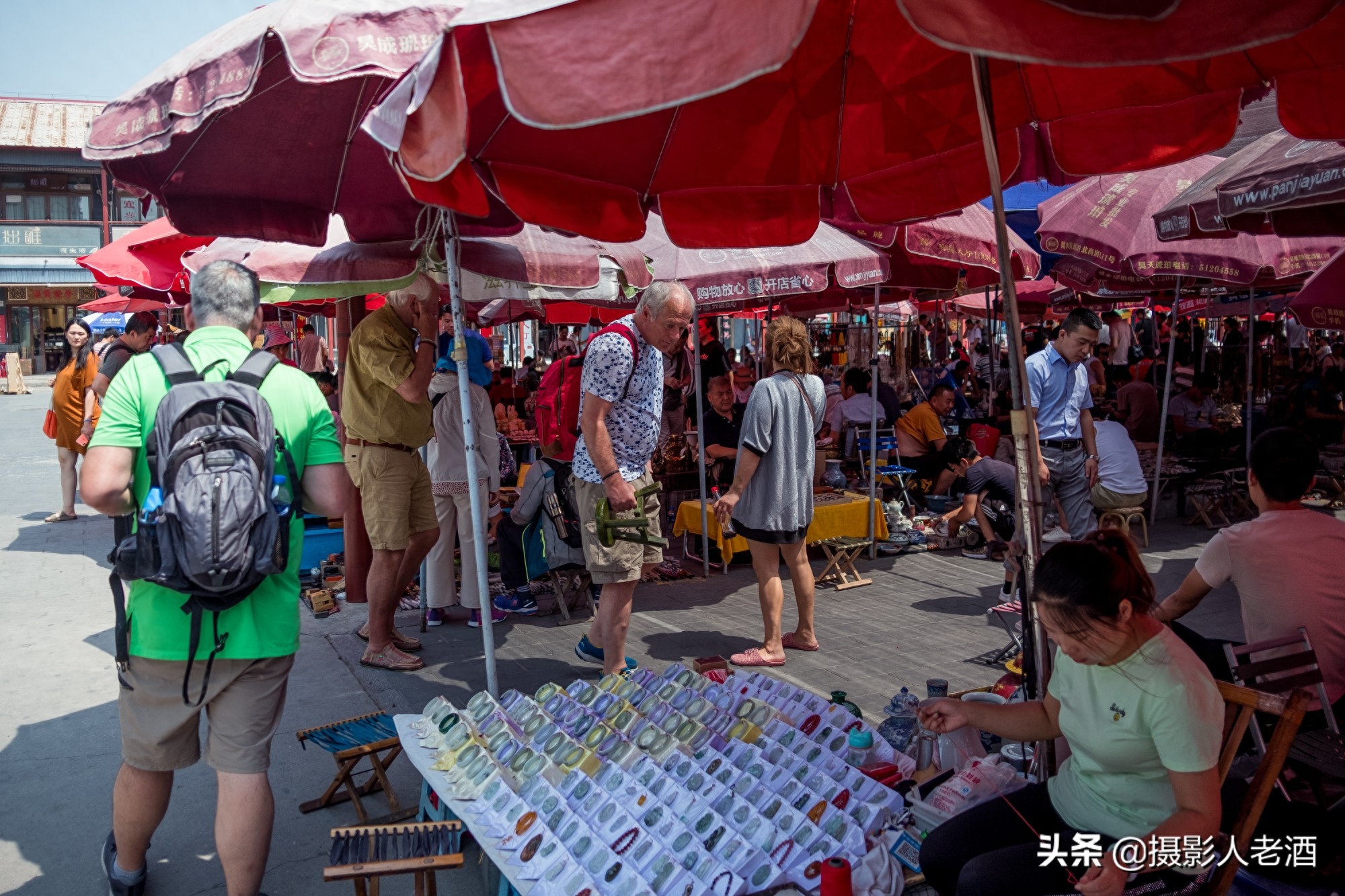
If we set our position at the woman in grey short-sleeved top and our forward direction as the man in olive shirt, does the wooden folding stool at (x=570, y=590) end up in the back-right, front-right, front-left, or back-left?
front-right

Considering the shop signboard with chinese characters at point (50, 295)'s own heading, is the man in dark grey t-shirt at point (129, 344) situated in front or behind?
in front

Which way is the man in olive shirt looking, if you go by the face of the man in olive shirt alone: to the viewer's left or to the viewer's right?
to the viewer's right

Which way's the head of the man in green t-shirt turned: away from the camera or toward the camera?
away from the camera

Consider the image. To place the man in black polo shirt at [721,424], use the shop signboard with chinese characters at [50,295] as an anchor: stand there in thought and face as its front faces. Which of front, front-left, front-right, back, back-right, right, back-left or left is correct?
front

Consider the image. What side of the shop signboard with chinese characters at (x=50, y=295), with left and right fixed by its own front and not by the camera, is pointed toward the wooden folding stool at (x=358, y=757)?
front

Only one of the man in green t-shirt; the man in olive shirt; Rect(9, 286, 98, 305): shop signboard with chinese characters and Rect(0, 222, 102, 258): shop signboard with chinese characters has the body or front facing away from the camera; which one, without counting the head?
the man in green t-shirt

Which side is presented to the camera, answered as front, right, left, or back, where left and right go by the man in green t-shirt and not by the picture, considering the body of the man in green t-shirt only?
back

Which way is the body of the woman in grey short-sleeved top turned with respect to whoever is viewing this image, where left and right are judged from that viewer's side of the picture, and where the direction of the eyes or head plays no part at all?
facing away from the viewer and to the left of the viewer

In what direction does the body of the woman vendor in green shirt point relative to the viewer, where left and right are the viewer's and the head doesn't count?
facing the viewer and to the left of the viewer

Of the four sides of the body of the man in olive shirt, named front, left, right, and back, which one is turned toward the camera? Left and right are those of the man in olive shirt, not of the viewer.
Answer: right

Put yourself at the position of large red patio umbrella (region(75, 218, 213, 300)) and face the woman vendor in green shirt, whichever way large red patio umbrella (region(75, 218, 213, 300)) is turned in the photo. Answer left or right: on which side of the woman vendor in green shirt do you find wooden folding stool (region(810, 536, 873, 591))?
left
